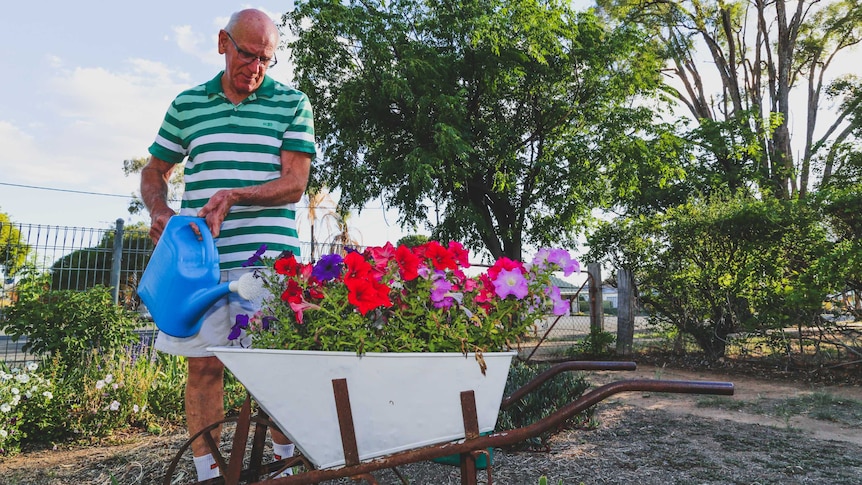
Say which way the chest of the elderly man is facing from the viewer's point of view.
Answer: toward the camera

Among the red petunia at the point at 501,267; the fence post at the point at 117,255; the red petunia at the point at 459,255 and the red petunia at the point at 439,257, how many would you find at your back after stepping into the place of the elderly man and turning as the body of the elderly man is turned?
1

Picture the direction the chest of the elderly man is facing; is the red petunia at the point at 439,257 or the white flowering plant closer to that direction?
the red petunia

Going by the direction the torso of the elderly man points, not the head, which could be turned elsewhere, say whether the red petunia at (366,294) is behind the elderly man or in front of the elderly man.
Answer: in front

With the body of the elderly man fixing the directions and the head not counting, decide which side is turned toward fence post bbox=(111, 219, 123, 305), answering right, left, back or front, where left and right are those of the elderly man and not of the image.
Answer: back

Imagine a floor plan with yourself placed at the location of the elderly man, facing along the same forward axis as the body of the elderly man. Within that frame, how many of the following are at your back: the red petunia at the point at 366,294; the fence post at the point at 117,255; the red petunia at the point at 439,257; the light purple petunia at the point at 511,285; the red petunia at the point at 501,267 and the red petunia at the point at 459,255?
1

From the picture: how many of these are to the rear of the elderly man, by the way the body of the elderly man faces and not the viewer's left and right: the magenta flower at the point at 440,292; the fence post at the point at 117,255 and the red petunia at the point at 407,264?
1

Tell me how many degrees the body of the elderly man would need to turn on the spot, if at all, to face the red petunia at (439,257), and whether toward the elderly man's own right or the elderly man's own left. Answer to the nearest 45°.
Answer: approximately 45° to the elderly man's own left

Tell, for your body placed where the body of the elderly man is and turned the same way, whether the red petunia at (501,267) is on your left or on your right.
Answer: on your left

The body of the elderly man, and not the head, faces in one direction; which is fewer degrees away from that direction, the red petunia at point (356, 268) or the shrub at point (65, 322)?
the red petunia

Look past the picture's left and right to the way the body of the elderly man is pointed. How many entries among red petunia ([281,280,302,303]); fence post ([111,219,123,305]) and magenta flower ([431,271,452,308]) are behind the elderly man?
1

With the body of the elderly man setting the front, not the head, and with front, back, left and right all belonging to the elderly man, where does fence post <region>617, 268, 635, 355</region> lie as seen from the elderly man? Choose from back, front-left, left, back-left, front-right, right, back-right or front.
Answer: back-left
